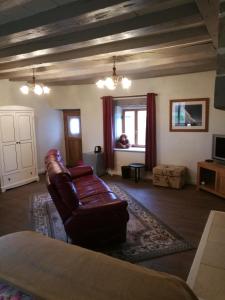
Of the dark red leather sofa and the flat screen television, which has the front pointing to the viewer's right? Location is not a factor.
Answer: the dark red leather sofa

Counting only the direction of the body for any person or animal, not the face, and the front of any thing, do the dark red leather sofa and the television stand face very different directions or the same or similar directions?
very different directions

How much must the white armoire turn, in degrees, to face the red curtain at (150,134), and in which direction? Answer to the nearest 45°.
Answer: approximately 45° to its left

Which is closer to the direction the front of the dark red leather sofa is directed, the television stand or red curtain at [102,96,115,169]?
the television stand

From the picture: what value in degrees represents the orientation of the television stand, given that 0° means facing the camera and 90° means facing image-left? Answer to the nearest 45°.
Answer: approximately 45°

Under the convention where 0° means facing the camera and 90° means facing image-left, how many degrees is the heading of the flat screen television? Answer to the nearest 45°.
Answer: approximately 45°

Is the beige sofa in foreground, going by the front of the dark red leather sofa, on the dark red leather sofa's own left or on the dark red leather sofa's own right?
on the dark red leather sofa's own right

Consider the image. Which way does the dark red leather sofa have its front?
to the viewer's right
